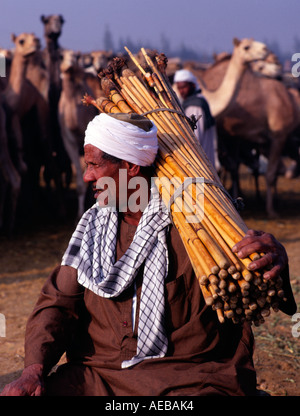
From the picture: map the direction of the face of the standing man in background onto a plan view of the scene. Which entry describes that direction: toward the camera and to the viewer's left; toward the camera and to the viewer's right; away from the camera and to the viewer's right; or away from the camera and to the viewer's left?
toward the camera and to the viewer's left

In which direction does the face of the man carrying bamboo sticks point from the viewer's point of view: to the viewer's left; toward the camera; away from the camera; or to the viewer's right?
to the viewer's left

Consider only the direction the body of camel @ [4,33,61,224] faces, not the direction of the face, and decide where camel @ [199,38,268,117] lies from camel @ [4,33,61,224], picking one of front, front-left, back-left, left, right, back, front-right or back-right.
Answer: back-left

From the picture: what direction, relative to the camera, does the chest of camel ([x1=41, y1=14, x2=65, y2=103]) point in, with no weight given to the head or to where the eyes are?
toward the camera

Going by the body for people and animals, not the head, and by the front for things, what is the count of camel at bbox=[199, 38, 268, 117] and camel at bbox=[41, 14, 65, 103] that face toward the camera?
1

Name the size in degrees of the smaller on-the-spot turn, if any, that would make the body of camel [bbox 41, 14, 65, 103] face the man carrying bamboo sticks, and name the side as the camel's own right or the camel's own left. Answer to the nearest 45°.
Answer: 0° — it already faces them
